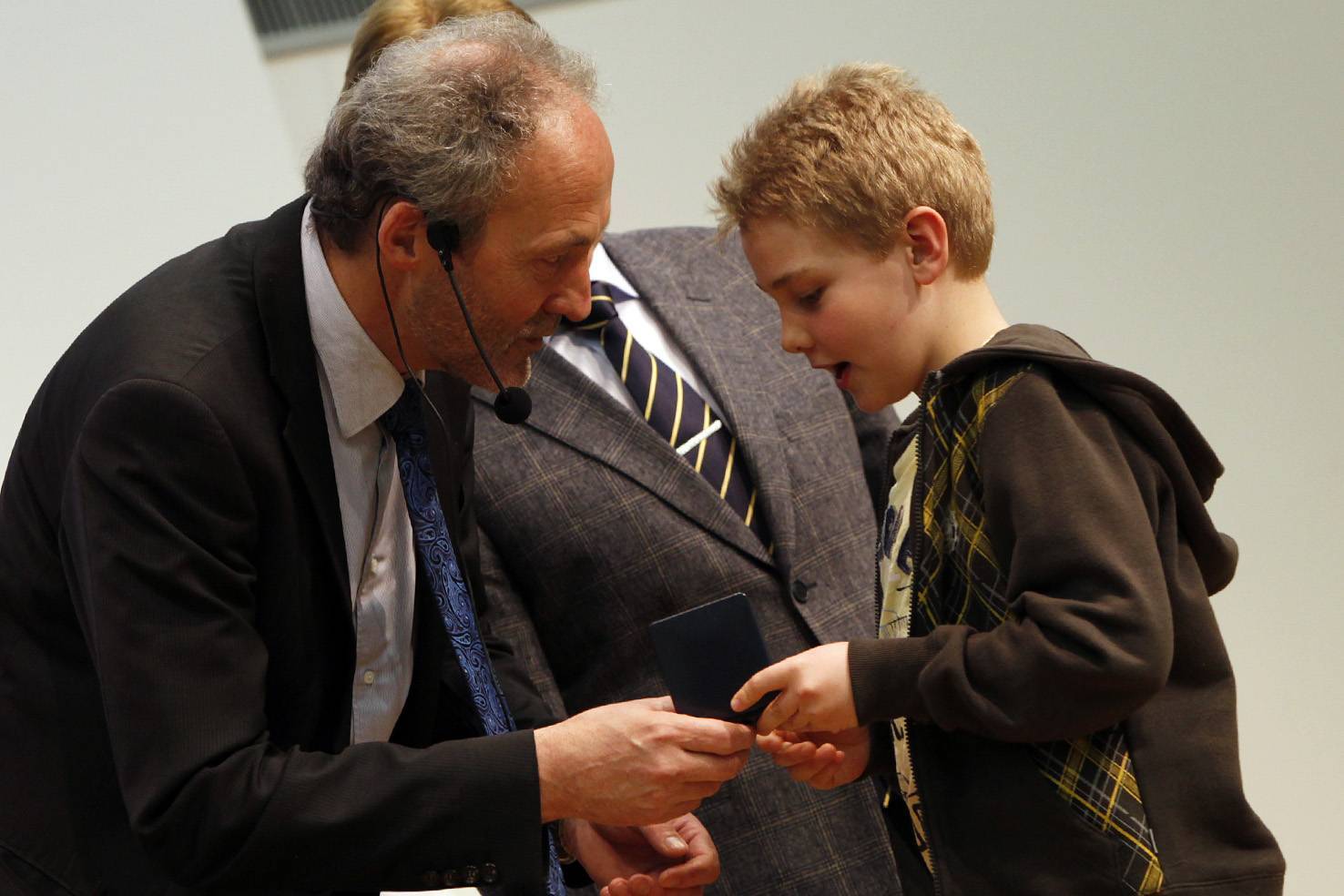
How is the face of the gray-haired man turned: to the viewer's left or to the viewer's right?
to the viewer's right

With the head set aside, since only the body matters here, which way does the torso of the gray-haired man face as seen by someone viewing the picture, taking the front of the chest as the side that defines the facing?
to the viewer's right
